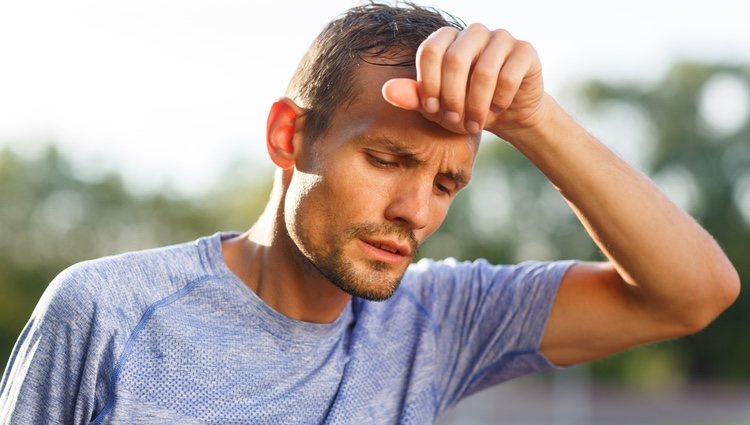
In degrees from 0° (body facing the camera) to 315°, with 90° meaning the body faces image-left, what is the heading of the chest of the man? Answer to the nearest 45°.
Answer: approximately 315°

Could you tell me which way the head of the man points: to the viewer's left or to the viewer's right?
to the viewer's right
